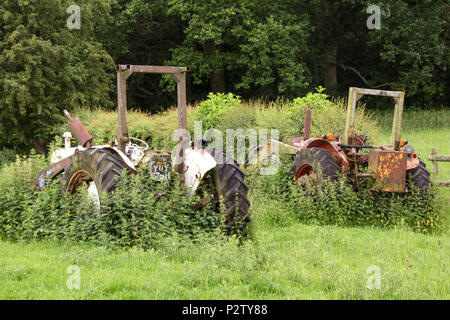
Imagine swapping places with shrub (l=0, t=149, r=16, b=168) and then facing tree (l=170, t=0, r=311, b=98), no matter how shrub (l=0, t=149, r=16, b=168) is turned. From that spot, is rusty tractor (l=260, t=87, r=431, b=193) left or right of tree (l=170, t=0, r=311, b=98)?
right

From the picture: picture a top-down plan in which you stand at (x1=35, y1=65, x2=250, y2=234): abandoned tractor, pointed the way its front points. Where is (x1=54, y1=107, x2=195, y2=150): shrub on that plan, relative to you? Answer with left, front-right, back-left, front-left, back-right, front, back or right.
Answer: front-right

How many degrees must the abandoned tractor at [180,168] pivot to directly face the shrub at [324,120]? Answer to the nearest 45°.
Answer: approximately 90° to its right

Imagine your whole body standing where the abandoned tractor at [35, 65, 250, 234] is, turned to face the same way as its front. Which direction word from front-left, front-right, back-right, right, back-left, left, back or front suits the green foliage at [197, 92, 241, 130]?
front-right

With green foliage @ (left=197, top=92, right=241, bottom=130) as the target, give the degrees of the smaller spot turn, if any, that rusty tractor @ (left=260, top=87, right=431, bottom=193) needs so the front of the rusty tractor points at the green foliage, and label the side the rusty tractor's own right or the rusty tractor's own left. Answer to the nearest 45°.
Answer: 0° — it already faces it

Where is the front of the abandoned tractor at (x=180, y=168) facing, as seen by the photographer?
facing away from the viewer and to the left of the viewer

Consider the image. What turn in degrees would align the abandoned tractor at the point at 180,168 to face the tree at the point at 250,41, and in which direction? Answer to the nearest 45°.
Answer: approximately 45° to its right

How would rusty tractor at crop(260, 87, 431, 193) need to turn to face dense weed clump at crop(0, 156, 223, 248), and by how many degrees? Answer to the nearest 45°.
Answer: approximately 90° to its left

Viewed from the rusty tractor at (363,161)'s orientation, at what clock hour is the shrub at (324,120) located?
The shrub is roughly at 1 o'clock from the rusty tractor.

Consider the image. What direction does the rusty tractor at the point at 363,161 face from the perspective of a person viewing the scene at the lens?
facing away from the viewer and to the left of the viewer
